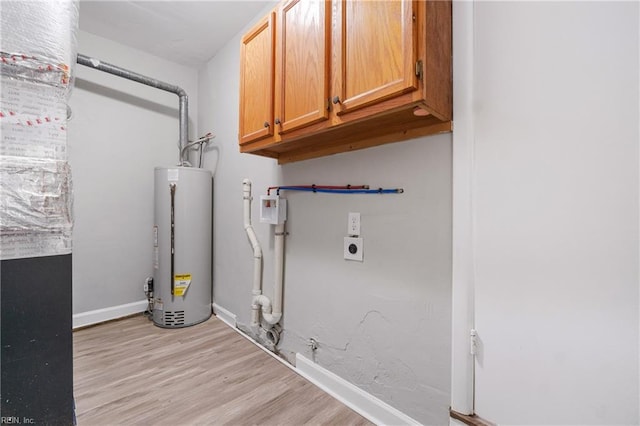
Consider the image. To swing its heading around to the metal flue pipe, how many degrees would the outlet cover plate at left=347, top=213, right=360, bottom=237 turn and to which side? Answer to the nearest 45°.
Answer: approximately 90° to its right

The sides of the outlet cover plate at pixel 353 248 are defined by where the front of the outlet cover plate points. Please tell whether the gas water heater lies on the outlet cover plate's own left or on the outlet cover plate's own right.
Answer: on the outlet cover plate's own right

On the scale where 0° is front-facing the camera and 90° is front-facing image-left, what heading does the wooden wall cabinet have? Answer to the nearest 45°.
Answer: approximately 45°

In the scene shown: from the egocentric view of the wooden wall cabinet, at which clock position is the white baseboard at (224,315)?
The white baseboard is roughly at 3 o'clock from the wooden wall cabinet.

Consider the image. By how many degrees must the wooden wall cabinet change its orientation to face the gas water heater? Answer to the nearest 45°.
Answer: approximately 90° to its right

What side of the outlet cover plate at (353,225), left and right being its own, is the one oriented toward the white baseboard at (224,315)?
right

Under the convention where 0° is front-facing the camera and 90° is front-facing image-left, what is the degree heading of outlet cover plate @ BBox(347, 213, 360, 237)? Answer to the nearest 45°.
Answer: approximately 45°

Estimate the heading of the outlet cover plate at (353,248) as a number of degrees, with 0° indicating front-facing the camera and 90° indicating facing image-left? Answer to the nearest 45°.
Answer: approximately 45°
